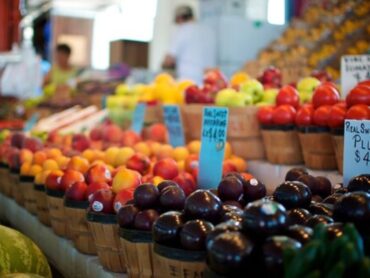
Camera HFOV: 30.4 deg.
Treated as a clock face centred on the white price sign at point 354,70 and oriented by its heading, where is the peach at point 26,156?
The peach is roughly at 3 o'clock from the white price sign.

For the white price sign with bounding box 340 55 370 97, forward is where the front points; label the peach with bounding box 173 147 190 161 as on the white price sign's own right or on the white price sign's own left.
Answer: on the white price sign's own right

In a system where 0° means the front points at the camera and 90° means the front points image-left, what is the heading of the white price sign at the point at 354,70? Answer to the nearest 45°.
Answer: approximately 0°
